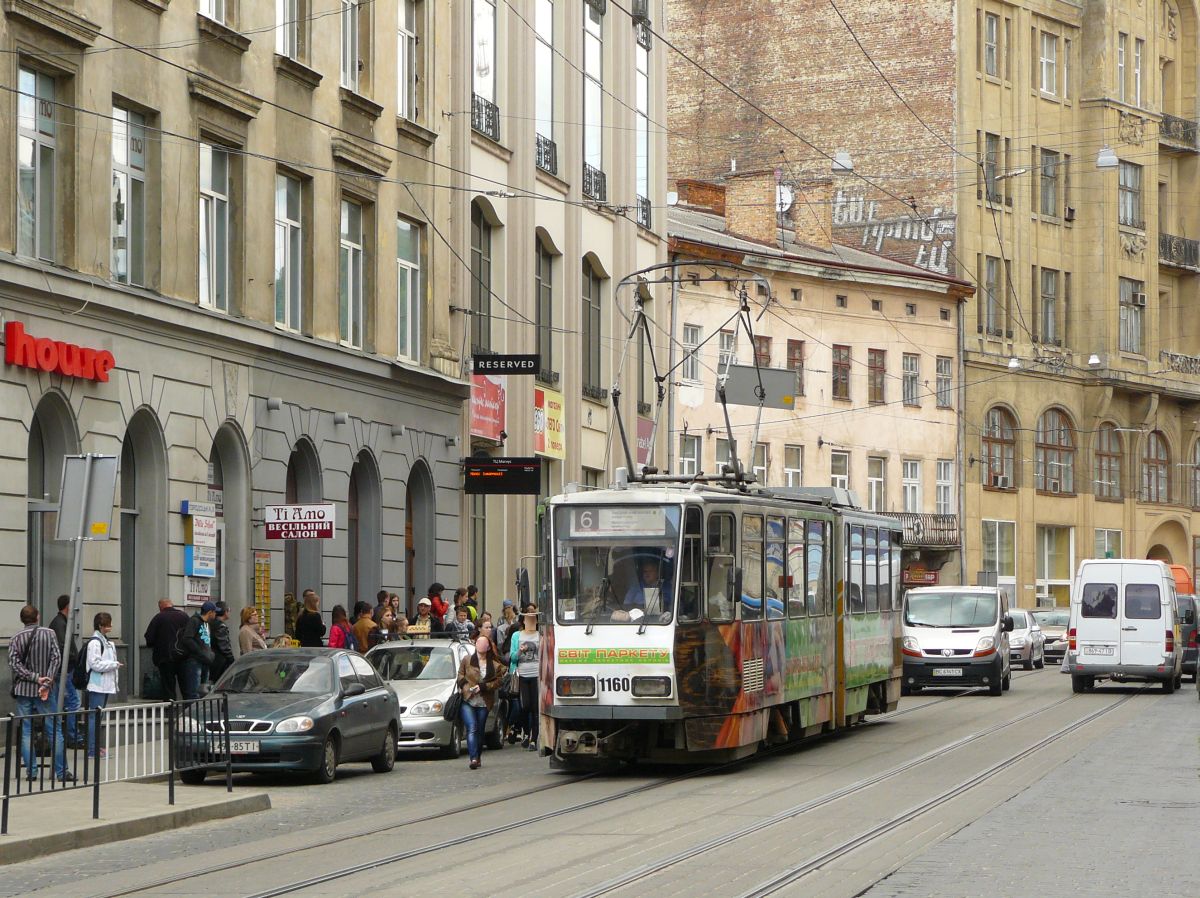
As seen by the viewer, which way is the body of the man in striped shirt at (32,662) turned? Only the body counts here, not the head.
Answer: away from the camera

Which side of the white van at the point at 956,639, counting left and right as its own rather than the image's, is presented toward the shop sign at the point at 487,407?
right

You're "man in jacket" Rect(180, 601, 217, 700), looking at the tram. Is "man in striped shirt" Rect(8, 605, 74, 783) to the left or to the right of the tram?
right

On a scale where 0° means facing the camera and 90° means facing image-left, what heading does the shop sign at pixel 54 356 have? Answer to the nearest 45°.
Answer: approximately 315°

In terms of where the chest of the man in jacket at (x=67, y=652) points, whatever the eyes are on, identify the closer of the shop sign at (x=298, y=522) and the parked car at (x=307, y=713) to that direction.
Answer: the parked car

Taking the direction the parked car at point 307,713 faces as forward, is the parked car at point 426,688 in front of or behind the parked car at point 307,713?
behind

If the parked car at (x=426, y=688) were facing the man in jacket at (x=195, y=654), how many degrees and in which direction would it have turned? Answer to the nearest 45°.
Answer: approximately 45° to its right

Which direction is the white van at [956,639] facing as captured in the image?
toward the camera

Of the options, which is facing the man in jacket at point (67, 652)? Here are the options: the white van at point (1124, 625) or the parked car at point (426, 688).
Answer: the parked car

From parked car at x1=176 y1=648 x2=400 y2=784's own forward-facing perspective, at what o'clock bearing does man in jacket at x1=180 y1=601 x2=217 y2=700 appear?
The man in jacket is roughly at 4 o'clock from the parked car.
